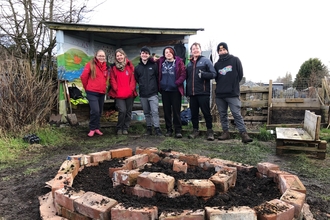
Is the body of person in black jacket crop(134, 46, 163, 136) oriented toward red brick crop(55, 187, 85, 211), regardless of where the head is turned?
yes

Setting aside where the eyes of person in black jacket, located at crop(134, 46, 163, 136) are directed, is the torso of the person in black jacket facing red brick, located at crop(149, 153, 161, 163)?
yes

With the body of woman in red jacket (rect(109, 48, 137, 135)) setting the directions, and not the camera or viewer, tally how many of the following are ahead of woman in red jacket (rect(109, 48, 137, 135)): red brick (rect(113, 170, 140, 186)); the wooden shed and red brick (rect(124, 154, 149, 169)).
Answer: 2

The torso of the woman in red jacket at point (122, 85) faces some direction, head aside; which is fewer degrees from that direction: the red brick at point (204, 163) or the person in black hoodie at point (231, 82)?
the red brick

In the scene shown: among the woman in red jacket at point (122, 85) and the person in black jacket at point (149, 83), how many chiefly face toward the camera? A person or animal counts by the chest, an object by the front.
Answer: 2

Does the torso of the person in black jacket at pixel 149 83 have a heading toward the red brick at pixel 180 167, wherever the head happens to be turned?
yes

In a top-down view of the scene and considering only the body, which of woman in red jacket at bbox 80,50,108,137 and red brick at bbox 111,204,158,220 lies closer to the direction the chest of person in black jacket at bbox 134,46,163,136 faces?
the red brick
